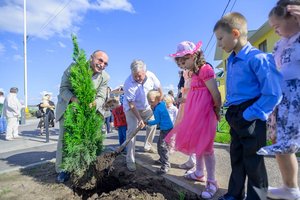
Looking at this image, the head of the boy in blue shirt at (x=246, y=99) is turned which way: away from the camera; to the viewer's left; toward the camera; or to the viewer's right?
to the viewer's left

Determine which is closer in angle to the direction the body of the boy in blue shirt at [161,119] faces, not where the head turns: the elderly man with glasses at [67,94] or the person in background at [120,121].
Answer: the elderly man with glasses

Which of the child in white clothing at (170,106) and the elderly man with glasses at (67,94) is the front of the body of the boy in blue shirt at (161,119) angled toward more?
the elderly man with glasses

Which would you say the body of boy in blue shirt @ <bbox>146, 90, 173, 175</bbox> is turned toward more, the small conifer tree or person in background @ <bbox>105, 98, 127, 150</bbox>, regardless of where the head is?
the small conifer tree

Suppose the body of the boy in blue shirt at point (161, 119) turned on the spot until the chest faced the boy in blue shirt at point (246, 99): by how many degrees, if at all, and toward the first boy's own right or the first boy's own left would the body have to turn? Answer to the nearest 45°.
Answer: approximately 135° to the first boy's own left

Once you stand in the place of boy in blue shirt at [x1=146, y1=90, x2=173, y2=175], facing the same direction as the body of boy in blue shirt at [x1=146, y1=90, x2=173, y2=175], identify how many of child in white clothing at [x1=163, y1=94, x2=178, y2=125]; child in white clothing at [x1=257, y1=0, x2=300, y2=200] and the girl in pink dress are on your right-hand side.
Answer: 1

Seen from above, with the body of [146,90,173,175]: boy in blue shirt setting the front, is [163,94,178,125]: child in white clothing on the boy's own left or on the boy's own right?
on the boy's own right

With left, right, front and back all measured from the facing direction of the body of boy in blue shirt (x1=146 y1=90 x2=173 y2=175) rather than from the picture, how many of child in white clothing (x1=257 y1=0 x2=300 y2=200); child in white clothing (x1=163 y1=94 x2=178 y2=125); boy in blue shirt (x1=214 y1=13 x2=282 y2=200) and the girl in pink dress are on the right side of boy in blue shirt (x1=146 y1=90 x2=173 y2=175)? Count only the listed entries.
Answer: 1

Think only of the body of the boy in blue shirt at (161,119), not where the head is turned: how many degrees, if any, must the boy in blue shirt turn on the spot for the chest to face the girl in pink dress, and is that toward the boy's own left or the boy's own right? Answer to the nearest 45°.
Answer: approximately 135° to the boy's own left

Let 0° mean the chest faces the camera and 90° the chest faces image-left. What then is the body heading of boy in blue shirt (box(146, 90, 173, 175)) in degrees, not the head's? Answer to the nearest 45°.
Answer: approximately 90°

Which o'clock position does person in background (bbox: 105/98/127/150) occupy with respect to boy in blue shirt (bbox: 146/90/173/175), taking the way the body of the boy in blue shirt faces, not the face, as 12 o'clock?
The person in background is roughly at 2 o'clock from the boy in blue shirt.

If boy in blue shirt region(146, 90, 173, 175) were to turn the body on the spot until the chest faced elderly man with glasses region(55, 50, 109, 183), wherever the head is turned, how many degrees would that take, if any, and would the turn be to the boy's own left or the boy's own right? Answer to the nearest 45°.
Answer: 0° — they already face them

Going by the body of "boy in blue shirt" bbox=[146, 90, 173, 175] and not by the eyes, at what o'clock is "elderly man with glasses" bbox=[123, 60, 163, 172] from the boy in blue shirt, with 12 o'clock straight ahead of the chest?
The elderly man with glasses is roughly at 1 o'clock from the boy in blue shirt.

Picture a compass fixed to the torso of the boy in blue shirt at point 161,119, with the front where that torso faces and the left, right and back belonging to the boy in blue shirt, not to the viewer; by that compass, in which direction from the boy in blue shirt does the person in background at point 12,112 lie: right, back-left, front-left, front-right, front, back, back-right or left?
front-right

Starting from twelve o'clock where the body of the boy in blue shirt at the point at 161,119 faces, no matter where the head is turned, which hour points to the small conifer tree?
The small conifer tree is roughly at 11 o'clock from the boy in blue shirt.
